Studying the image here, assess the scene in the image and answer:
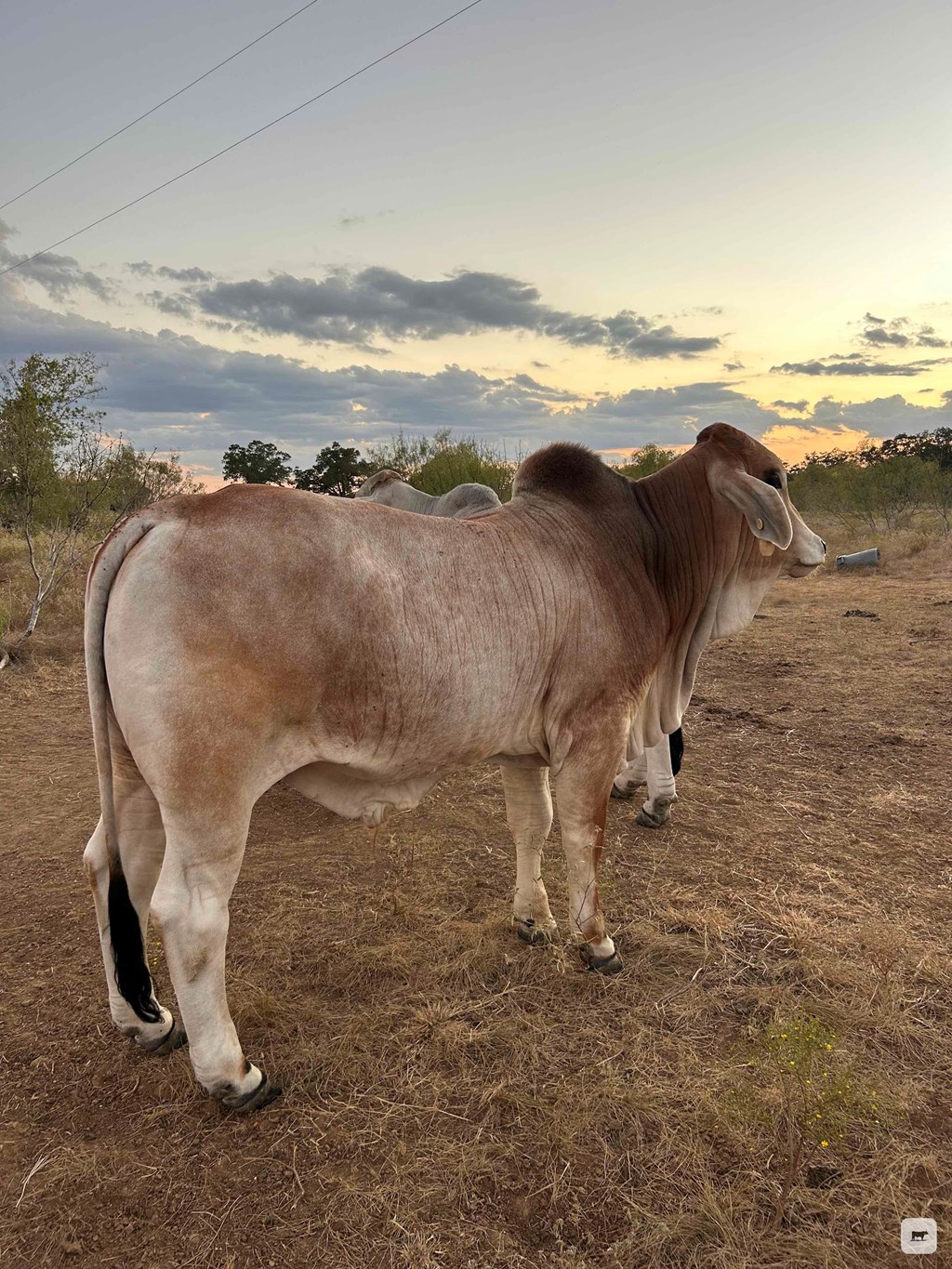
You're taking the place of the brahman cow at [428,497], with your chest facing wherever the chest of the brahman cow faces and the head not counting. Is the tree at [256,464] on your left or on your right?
on your right

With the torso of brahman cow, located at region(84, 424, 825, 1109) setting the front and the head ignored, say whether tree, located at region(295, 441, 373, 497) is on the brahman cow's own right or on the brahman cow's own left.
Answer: on the brahman cow's own left

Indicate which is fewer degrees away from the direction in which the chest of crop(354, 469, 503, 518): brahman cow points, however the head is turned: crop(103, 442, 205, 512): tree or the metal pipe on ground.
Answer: the tree

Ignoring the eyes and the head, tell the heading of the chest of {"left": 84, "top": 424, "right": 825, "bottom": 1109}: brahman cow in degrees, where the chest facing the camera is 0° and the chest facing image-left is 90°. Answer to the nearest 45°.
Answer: approximately 225°

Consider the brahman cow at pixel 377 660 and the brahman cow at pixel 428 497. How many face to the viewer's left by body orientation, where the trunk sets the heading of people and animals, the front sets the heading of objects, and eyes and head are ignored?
1

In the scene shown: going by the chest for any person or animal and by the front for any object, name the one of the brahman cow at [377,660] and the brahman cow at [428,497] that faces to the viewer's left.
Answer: the brahman cow at [428,497]

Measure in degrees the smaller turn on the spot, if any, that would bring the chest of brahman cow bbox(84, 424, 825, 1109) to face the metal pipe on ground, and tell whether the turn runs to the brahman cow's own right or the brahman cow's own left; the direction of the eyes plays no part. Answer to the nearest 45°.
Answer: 0° — it already faces it

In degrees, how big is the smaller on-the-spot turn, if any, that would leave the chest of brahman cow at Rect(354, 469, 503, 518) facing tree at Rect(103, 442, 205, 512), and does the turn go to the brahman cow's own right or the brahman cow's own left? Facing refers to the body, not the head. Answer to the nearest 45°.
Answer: approximately 45° to the brahman cow's own right

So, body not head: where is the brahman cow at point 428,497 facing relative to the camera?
to the viewer's left
